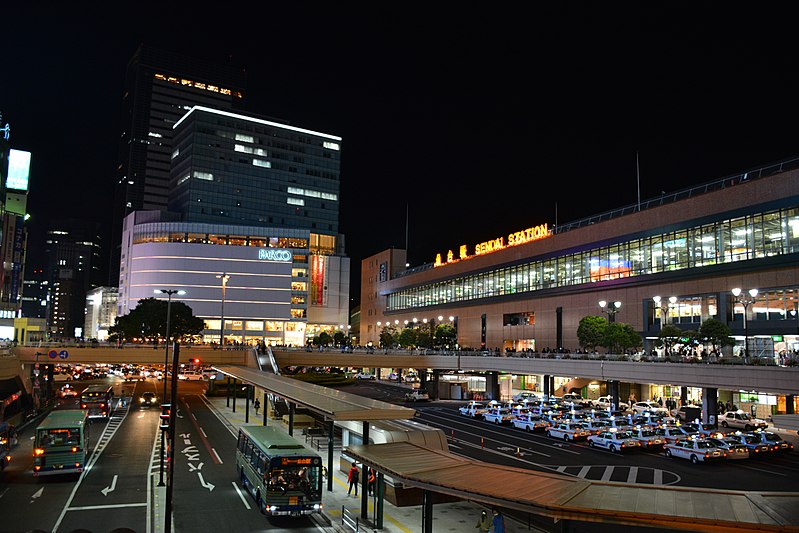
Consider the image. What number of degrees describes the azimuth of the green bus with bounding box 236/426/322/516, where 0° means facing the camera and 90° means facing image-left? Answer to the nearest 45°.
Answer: approximately 0°

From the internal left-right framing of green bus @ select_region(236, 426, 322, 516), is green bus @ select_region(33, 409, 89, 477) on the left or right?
on its right

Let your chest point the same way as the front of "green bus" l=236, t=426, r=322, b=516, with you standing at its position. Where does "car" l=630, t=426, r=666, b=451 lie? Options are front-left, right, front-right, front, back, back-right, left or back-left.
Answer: back-left

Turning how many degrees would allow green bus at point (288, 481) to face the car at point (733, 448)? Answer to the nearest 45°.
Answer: approximately 135° to its left

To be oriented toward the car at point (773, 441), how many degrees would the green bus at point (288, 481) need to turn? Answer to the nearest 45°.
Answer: approximately 135° to its left
